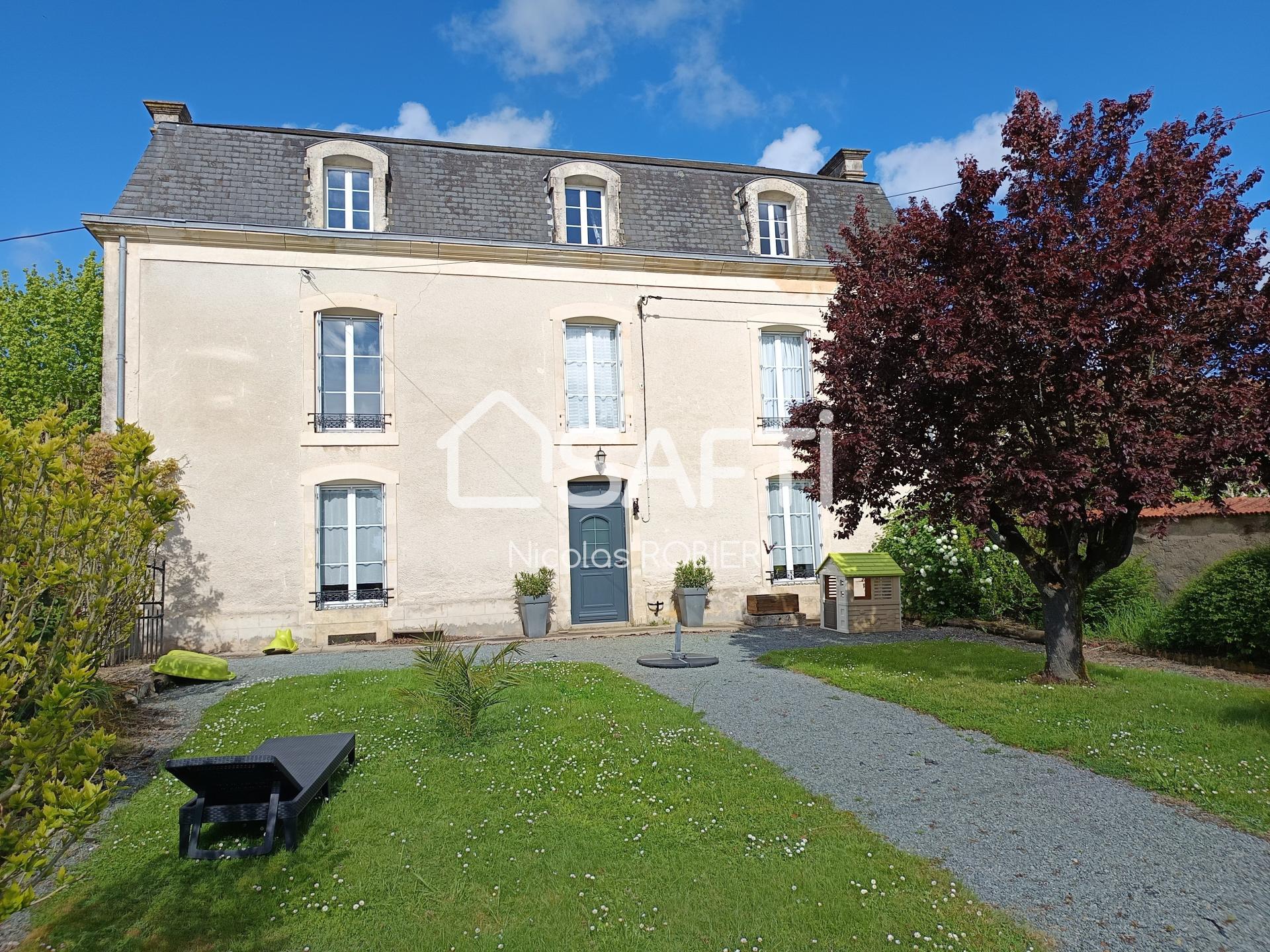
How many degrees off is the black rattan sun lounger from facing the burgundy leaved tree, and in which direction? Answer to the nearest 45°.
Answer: approximately 45° to its right

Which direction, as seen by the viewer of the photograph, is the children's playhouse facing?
facing the viewer and to the left of the viewer

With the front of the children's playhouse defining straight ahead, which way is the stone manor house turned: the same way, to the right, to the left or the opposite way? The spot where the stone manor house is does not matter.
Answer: to the left

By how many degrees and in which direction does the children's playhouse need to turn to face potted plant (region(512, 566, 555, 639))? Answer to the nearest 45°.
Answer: approximately 45° to its right

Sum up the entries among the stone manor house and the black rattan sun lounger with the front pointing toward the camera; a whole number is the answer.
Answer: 1

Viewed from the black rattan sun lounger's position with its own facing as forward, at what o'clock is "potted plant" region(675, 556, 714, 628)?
The potted plant is roughly at 12 o'clock from the black rattan sun lounger.

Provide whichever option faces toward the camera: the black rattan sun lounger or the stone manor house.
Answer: the stone manor house

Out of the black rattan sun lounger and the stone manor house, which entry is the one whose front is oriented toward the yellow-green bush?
the stone manor house

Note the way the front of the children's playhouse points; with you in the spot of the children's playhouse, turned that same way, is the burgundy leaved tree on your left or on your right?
on your left

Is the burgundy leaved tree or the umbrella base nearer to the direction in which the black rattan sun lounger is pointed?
the umbrella base

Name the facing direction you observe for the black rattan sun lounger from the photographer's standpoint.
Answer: facing away from the viewer and to the right of the viewer

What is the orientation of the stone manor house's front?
toward the camera

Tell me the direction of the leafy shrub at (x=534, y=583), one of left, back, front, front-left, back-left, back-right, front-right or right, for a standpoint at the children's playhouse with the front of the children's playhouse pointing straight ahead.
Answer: front-right

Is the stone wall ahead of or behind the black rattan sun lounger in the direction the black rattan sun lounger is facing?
ahead
